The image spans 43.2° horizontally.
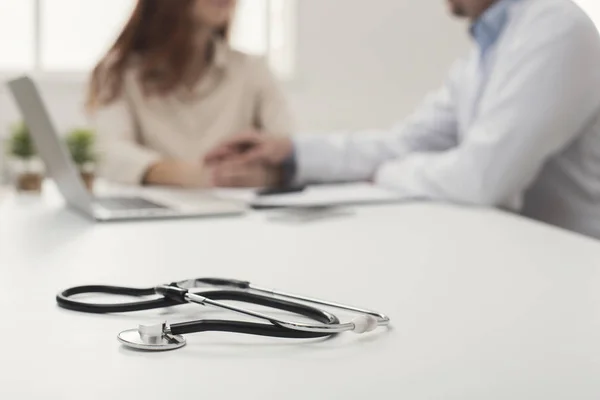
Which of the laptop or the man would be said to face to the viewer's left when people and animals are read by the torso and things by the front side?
the man

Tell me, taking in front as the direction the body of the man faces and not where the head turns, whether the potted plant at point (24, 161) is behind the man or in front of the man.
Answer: in front

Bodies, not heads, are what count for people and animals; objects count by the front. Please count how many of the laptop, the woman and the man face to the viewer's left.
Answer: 1

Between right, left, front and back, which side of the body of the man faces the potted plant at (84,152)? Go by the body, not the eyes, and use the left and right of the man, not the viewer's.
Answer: front

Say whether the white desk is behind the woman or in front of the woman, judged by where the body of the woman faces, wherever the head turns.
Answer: in front

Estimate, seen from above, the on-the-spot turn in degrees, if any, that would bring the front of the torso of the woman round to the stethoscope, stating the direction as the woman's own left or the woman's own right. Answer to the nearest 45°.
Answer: approximately 45° to the woman's own right

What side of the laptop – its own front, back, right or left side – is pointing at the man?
front

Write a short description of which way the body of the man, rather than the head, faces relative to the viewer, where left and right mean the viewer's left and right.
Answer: facing to the left of the viewer

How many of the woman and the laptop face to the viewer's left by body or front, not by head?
0

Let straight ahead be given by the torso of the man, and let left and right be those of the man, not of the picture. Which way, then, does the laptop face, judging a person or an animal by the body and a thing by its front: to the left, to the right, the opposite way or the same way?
the opposite way

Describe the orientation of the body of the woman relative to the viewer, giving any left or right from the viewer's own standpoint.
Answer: facing the viewer and to the right of the viewer

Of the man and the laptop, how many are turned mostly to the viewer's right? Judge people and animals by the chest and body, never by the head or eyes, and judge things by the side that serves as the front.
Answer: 1

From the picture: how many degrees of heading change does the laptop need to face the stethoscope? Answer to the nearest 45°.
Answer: approximately 90° to its right

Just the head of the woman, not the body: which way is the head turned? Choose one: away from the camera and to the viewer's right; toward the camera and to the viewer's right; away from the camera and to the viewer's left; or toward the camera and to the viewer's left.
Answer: toward the camera and to the viewer's right

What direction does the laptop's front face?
to the viewer's right
